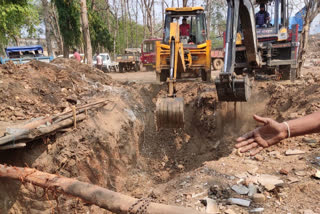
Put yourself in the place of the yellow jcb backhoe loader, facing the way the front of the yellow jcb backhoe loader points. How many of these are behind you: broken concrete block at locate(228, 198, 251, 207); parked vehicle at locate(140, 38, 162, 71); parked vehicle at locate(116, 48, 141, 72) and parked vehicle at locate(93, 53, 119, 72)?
1

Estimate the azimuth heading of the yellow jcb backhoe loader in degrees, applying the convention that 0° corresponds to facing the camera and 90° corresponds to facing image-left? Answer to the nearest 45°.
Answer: approximately 180°

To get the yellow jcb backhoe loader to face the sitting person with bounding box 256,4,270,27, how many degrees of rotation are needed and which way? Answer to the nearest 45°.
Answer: approximately 90° to its right

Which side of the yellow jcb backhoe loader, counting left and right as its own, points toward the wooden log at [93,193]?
back

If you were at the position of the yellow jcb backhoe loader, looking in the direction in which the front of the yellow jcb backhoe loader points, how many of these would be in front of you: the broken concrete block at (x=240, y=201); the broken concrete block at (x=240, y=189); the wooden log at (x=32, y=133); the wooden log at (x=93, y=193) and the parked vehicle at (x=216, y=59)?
1

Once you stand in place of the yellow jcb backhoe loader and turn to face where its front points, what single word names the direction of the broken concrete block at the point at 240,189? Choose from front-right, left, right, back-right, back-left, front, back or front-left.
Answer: back

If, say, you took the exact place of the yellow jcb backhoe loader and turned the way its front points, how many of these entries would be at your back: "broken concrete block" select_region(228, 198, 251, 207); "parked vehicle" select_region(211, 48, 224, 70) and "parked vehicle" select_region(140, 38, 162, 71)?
1

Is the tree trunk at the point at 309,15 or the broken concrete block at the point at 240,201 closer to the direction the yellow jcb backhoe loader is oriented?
the tree trunk

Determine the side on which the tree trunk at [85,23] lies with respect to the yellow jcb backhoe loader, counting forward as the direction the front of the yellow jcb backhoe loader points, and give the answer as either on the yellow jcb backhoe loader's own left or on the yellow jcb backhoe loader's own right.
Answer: on the yellow jcb backhoe loader's own left

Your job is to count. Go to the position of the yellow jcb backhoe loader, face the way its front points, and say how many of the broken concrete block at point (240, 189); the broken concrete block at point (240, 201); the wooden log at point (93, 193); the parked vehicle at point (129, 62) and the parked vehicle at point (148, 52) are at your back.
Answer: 3

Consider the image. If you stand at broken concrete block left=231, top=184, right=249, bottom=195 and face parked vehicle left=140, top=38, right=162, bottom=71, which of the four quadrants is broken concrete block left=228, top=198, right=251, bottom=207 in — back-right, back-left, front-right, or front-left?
back-left

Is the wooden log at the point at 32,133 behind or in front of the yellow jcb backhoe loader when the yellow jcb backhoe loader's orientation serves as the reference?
behind

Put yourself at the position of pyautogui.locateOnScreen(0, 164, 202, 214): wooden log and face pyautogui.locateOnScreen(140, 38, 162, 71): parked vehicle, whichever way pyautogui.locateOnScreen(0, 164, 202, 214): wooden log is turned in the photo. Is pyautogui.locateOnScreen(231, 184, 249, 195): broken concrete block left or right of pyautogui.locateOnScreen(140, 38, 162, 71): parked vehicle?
right
